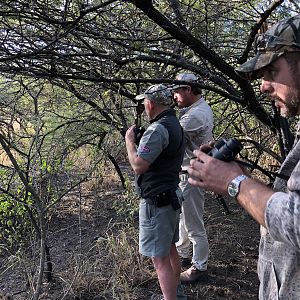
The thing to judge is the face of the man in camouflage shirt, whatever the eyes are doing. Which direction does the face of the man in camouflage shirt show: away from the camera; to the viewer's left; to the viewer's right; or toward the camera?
to the viewer's left

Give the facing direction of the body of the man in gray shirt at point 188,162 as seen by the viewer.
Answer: to the viewer's left

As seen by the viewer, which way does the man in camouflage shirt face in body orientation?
to the viewer's left

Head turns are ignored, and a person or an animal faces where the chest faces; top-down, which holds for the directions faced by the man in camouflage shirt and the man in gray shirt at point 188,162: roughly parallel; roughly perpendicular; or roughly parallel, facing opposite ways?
roughly parallel

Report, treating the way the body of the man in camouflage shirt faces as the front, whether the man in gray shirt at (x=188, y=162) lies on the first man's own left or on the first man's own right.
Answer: on the first man's own right

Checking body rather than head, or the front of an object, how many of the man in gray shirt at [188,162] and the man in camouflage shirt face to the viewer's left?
2

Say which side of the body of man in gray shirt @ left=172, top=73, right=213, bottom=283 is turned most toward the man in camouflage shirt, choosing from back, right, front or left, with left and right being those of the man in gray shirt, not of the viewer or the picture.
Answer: left

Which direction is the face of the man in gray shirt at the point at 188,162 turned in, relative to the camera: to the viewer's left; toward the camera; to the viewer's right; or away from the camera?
to the viewer's left
